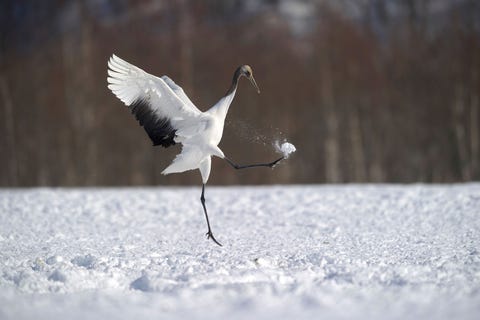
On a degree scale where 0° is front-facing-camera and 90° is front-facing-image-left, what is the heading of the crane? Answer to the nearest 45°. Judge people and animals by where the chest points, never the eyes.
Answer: approximately 270°

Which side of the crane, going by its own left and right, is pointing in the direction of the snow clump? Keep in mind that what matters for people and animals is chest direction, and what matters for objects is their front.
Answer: front
